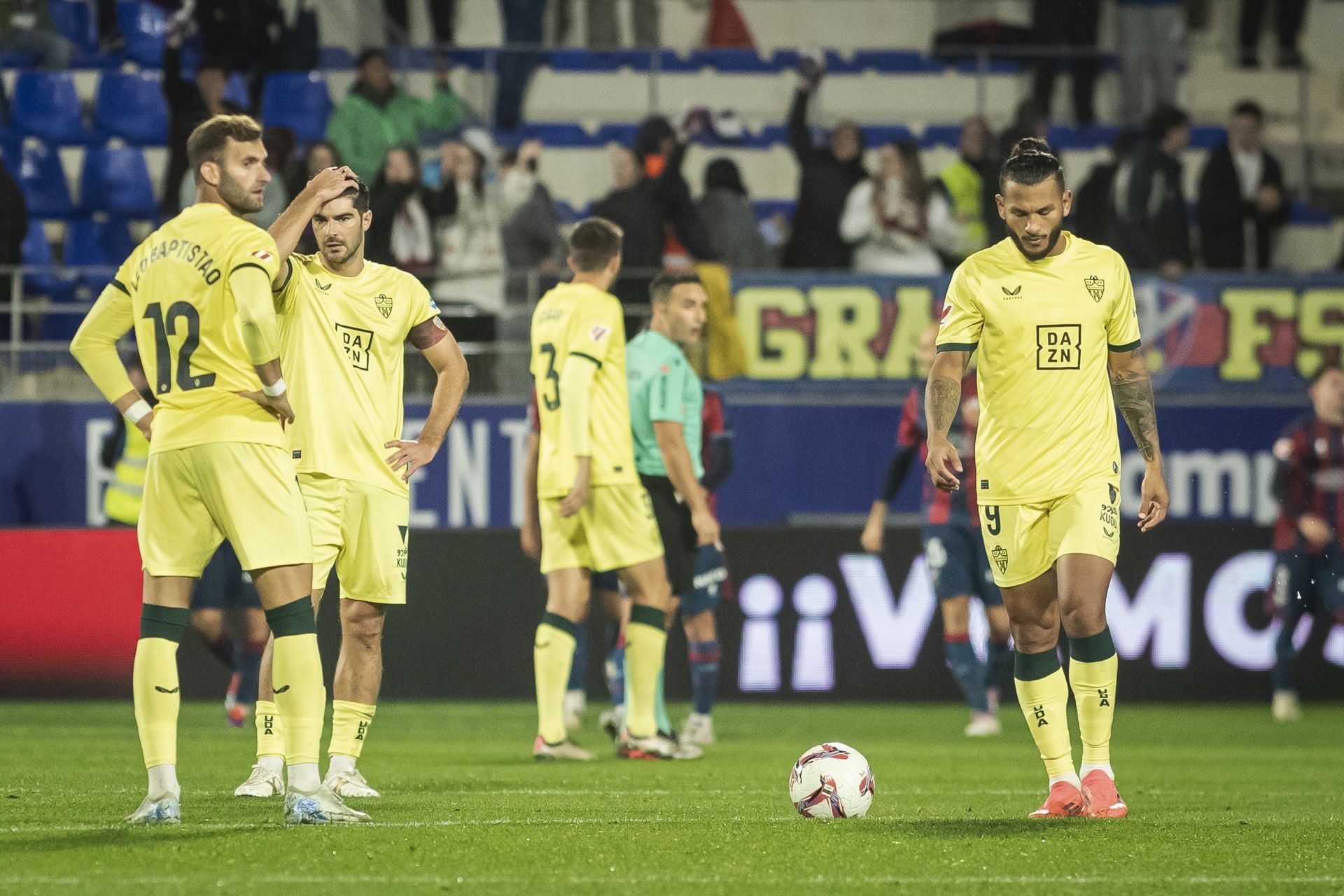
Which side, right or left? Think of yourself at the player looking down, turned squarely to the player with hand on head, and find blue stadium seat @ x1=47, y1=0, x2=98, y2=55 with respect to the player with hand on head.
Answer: right

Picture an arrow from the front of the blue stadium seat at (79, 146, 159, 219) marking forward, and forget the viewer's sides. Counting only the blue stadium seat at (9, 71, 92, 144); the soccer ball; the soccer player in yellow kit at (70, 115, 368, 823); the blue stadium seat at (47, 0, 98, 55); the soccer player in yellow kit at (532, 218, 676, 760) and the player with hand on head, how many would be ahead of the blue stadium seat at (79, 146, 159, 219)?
4

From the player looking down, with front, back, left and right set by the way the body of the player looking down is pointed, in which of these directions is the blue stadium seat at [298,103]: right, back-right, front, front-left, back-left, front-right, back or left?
back-right

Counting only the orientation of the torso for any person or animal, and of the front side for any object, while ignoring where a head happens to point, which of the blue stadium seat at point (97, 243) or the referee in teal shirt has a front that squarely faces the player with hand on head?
the blue stadium seat

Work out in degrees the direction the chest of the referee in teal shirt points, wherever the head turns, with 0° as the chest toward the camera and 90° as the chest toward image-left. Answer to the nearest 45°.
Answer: approximately 270°

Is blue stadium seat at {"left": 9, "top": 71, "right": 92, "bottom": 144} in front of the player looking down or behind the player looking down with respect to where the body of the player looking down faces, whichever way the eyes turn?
behind

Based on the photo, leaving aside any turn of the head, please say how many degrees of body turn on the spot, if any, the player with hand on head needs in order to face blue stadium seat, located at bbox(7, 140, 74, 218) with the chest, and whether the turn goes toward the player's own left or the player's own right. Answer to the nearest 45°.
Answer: approximately 180°

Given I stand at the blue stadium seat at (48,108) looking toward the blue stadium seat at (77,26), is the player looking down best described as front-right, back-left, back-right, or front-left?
back-right

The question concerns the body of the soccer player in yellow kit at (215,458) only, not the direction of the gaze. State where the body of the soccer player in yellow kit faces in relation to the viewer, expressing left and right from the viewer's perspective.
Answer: facing away from the viewer and to the right of the viewer
